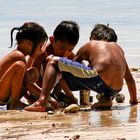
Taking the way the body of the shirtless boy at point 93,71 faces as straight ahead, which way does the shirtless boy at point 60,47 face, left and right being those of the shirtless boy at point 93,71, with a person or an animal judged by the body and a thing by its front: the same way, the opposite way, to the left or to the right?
the opposite way

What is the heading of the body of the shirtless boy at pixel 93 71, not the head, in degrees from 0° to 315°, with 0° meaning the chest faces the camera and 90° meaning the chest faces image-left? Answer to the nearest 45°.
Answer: approximately 135°

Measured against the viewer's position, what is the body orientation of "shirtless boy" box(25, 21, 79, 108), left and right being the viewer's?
facing the viewer and to the right of the viewer

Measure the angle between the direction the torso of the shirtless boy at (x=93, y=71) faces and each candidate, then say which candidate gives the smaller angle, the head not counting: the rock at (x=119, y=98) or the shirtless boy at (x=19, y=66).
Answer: the shirtless boy

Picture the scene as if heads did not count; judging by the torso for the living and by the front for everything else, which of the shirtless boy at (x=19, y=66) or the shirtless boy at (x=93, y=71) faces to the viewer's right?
the shirtless boy at (x=19, y=66)

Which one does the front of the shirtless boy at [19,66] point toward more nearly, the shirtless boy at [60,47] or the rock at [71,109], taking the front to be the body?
the shirtless boy

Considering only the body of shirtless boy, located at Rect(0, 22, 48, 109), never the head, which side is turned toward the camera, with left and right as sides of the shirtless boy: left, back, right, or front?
right

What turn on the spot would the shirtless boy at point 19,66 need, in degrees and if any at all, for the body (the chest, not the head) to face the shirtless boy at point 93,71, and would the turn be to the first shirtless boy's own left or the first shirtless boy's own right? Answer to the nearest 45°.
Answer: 0° — they already face them

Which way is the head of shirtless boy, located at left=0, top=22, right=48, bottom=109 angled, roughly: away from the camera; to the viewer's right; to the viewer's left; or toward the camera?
to the viewer's right

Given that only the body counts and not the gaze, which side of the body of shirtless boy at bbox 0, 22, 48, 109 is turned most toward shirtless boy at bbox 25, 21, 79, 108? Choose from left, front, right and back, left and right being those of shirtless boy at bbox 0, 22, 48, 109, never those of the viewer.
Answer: front
